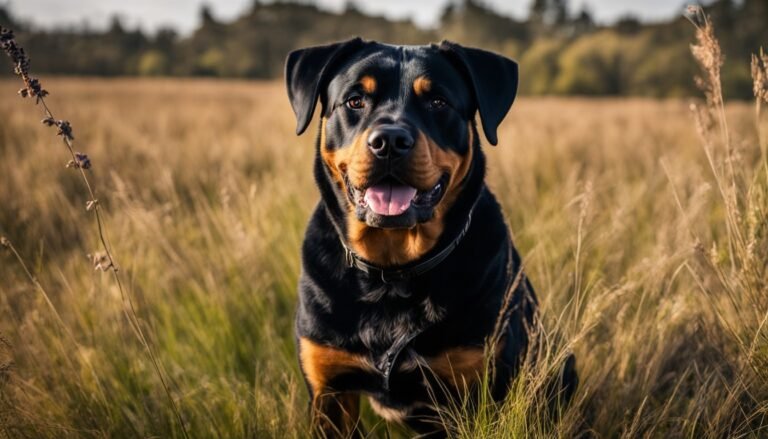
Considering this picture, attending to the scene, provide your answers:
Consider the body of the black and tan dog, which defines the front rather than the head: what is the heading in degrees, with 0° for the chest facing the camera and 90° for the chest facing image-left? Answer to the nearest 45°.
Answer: approximately 0°

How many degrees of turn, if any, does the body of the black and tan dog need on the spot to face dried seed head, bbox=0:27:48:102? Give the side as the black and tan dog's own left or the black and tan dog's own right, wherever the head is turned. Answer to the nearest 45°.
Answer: approximately 45° to the black and tan dog's own right
